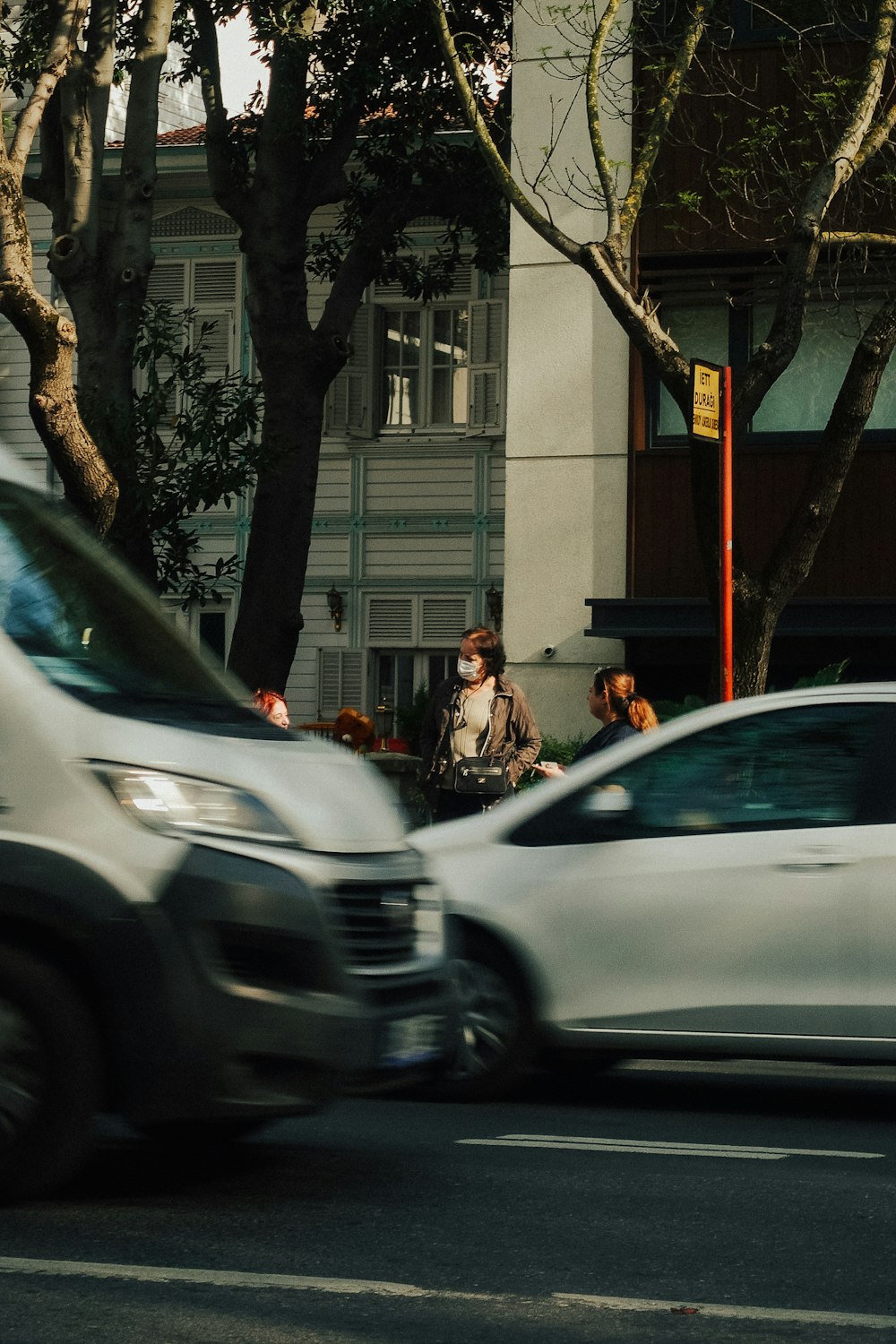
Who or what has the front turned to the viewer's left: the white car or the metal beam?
the white car

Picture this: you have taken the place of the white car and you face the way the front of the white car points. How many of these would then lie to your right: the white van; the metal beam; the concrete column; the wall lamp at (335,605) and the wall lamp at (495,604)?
4

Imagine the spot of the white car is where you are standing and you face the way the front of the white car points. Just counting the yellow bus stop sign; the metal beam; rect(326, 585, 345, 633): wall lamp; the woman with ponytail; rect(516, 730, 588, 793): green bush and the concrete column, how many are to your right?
6

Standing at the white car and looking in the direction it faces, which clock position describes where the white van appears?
The white van is roughly at 10 o'clock from the white car.

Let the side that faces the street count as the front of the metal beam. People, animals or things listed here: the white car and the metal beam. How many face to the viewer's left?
1

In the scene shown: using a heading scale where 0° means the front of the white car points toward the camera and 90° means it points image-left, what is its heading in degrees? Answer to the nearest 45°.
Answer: approximately 90°

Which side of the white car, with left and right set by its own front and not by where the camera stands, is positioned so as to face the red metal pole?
right

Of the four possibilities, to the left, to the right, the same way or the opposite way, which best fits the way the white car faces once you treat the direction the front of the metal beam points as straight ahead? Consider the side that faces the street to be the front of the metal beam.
to the right

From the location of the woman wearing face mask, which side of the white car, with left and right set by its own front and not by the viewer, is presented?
right
